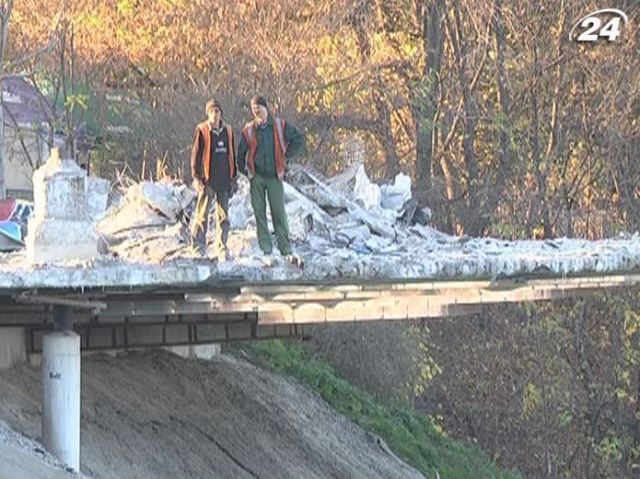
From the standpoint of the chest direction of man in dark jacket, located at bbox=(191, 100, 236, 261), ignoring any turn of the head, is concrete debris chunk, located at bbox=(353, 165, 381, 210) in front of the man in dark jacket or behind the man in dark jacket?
behind

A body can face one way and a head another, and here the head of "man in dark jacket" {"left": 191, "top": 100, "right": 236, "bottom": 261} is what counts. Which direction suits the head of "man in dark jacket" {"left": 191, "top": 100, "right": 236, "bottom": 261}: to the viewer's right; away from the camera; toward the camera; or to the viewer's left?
toward the camera

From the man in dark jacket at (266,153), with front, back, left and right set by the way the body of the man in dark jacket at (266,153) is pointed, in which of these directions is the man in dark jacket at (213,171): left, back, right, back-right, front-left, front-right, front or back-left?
right

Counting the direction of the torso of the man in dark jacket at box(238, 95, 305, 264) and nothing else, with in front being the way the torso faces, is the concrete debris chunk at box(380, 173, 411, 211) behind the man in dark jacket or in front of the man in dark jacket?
behind

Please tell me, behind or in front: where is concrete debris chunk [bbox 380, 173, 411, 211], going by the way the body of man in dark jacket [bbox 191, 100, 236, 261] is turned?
behind

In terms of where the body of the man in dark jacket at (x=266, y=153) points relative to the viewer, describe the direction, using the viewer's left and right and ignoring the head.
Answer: facing the viewer

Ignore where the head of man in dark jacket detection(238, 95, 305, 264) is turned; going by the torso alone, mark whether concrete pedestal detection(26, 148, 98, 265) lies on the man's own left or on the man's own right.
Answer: on the man's own right

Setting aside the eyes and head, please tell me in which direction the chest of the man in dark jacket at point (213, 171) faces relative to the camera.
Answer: toward the camera

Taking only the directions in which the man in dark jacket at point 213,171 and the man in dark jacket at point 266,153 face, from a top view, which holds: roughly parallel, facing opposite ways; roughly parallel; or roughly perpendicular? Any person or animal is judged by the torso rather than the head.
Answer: roughly parallel

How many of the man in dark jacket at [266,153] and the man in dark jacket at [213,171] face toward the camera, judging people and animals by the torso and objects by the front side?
2
